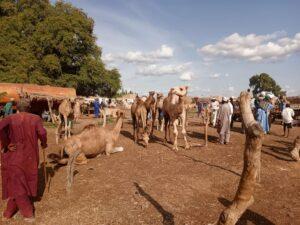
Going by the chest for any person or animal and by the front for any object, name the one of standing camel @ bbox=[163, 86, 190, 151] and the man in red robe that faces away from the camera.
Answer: the man in red robe

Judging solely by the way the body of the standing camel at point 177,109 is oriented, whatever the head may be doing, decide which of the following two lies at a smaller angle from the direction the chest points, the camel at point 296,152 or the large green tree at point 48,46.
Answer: the camel

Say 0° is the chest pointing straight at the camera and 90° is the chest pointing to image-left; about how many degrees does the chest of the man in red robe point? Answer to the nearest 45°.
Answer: approximately 180°

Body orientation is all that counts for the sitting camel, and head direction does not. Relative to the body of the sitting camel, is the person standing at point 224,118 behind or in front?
in front

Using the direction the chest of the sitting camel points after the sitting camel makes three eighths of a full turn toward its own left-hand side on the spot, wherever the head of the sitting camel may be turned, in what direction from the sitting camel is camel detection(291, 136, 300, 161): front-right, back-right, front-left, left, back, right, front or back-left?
back

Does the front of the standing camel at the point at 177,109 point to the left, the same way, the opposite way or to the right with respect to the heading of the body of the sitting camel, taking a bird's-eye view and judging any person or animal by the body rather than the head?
to the right

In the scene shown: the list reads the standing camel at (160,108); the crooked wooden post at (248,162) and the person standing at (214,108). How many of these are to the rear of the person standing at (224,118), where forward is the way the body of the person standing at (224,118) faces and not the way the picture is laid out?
1

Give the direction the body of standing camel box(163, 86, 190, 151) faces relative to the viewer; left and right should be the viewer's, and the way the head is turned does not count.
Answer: facing the viewer and to the right of the viewer

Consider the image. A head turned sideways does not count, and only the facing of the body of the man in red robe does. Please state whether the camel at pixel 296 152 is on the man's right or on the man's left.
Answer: on the man's right

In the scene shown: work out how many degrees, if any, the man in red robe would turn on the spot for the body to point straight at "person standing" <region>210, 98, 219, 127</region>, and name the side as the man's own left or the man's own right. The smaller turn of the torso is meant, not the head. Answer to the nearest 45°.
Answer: approximately 45° to the man's own right

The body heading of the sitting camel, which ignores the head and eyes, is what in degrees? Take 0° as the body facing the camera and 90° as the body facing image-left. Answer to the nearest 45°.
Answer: approximately 225°

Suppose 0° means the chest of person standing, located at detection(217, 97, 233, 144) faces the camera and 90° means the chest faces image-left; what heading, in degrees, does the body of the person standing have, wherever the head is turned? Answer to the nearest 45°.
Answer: approximately 180°
